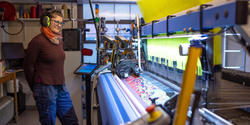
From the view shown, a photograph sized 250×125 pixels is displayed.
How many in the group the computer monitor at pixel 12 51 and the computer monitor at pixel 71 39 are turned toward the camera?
2

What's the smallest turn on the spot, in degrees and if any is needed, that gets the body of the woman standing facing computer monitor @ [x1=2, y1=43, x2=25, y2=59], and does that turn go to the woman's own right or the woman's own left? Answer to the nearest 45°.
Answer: approximately 135° to the woman's own left

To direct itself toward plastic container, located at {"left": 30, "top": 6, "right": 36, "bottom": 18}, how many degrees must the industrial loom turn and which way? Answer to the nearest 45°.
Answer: approximately 90° to its right

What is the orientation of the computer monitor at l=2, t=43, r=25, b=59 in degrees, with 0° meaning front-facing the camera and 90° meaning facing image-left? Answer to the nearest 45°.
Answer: approximately 0°

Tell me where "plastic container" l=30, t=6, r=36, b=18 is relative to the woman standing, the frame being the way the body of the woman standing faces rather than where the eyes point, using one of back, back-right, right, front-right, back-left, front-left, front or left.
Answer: back-left

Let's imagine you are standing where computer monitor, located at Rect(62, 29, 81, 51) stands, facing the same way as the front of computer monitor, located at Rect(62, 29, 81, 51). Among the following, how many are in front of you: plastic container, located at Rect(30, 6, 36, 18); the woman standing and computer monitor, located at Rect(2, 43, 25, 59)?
1

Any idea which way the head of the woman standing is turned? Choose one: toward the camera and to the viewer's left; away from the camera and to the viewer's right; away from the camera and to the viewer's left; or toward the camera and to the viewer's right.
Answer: toward the camera and to the viewer's right

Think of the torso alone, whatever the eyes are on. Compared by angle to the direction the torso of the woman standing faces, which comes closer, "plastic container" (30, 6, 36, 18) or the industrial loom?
the industrial loom
